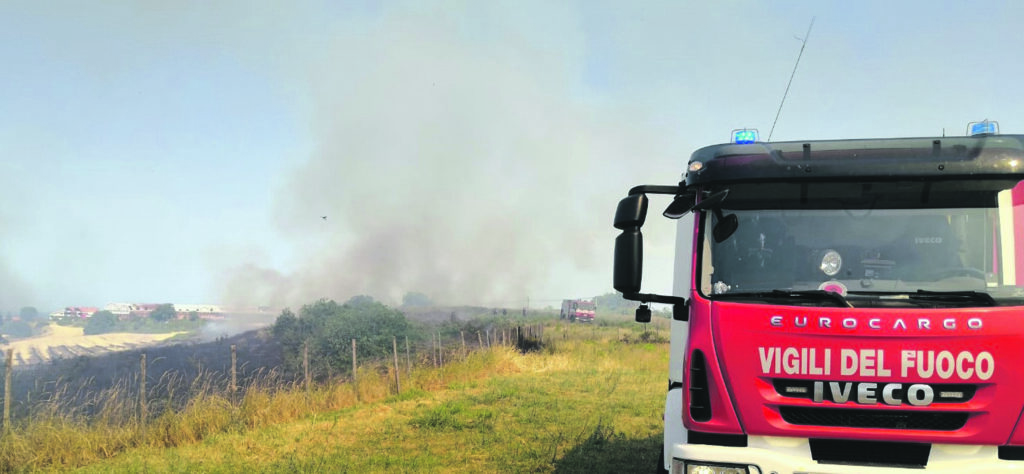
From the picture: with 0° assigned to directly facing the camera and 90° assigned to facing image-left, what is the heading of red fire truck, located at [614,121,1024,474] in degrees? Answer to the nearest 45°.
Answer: approximately 0°
